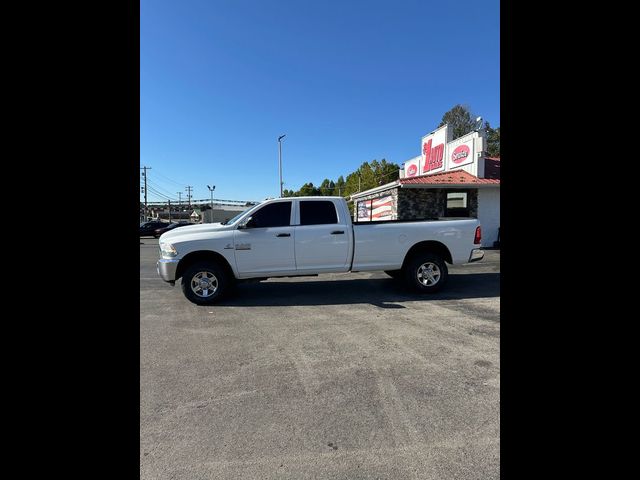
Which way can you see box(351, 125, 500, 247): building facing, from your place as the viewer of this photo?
facing the viewer and to the left of the viewer

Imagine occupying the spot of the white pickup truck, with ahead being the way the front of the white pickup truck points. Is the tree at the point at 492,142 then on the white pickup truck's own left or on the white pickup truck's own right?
on the white pickup truck's own right

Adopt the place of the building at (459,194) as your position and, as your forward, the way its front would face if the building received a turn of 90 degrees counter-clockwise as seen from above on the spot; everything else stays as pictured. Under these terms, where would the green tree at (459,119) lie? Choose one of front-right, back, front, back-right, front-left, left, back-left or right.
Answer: back-left

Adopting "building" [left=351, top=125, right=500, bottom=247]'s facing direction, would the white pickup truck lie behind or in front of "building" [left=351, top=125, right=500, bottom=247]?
in front

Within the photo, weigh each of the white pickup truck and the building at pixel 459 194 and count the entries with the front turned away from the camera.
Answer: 0

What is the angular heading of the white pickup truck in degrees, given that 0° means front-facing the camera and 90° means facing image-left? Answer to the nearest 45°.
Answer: approximately 90°

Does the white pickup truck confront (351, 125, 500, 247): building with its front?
no

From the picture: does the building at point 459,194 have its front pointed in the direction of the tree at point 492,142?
no
